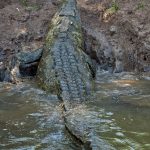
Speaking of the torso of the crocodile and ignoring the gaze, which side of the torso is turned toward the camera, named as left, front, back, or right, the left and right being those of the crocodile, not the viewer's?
back
